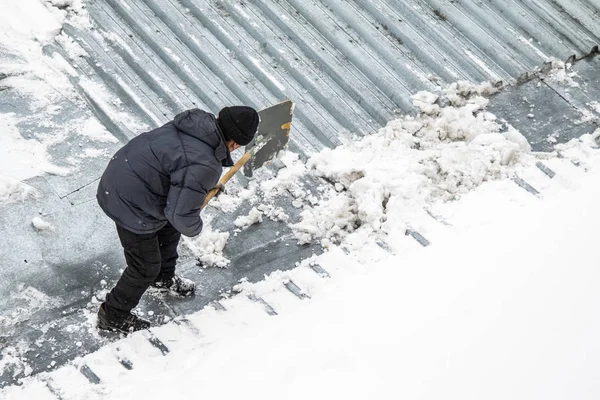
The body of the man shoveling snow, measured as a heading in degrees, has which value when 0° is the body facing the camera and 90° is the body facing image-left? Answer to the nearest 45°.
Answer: approximately 270°
